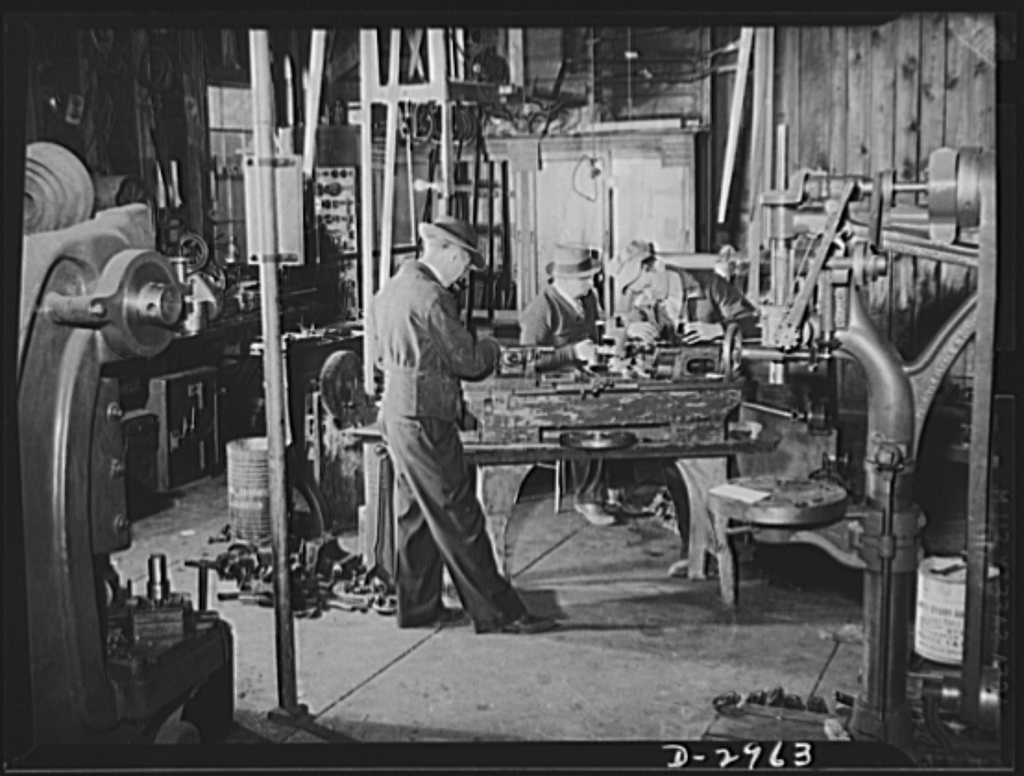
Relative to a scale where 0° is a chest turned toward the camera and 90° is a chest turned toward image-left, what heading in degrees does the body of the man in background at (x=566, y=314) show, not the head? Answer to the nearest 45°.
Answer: approximately 315°

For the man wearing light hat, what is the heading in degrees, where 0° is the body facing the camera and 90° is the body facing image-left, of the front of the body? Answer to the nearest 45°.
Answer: approximately 45°

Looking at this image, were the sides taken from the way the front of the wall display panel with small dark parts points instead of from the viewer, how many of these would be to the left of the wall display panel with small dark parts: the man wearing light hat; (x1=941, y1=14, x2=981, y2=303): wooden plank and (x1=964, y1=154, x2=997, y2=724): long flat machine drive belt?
3

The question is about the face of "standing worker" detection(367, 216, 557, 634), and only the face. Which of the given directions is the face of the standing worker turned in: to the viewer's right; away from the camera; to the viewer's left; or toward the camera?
to the viewer's right

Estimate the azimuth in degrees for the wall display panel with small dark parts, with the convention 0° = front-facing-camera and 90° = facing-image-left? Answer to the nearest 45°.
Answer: approximately 0°

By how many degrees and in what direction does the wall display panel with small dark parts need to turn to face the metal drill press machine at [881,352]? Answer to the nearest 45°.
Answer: approximately 90° to its left
